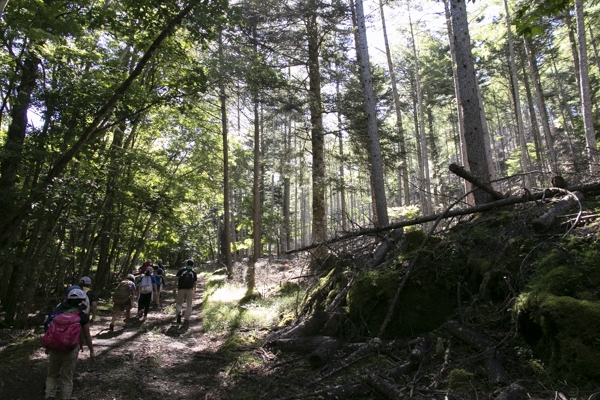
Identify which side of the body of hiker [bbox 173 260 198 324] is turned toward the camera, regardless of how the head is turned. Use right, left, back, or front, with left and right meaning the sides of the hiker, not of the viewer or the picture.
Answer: back

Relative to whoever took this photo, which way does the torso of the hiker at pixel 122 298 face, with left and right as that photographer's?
facing away from the viewer and to the right of the viewer

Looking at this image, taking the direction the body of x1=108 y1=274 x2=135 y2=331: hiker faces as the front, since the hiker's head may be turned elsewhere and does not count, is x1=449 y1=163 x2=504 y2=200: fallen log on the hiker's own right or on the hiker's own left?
on the hiker's own right

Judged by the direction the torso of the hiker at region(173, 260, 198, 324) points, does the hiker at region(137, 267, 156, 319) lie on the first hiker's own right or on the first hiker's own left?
on the first hiker's own left

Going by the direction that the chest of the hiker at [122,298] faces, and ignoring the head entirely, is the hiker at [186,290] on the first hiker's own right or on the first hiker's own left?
on the first hiker's own right

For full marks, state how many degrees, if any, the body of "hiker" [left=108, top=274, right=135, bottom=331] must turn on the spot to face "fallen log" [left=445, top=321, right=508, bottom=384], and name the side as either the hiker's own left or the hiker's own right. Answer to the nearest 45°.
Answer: approximately 90° to the hiker's own right

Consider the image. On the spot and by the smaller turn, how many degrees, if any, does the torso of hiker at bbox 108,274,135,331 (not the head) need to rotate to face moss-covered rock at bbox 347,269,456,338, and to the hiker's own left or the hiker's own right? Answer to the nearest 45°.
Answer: approximately 90° to the hiker's own right

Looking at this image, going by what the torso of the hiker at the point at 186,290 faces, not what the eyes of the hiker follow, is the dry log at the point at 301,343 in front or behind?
behind

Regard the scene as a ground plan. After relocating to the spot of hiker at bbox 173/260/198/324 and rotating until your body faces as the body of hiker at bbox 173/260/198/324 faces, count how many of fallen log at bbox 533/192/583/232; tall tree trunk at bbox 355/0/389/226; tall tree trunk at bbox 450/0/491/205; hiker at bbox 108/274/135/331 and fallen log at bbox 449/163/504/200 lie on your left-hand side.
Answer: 1

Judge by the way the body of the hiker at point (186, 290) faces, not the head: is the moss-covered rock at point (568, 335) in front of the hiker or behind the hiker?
behind

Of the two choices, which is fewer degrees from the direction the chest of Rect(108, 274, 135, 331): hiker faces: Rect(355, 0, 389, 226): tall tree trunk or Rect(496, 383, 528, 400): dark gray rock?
the tall tree trunk
